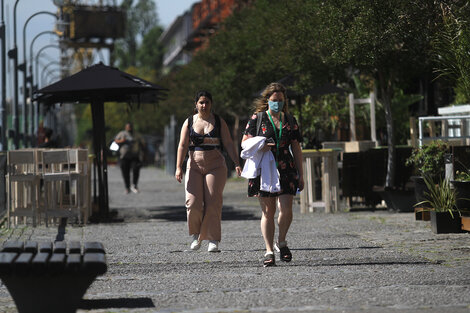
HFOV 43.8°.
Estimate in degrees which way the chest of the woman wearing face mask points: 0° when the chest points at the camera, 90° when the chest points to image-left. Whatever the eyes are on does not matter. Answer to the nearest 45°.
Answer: approximately 0°

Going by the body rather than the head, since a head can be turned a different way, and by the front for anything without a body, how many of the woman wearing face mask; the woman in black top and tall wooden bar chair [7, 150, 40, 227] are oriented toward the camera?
2
